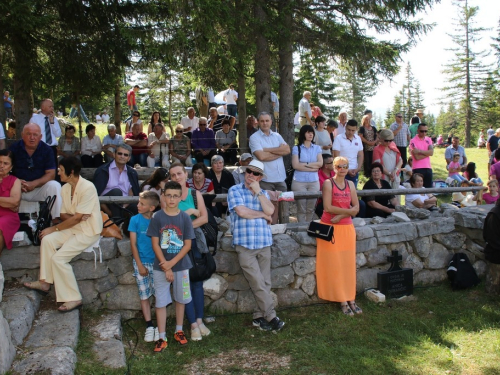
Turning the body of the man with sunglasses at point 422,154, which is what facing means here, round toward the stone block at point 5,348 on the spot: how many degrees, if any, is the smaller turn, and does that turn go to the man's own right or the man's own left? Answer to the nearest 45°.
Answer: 0° — they already face it

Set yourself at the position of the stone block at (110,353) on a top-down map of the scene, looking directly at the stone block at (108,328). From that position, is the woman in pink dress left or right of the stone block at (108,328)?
left

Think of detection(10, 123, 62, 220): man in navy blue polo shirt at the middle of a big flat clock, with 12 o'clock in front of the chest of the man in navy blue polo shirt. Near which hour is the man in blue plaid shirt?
The man in blue plaid shirt is roughly at 10 o'clock from the man in navy blue polo shirt.

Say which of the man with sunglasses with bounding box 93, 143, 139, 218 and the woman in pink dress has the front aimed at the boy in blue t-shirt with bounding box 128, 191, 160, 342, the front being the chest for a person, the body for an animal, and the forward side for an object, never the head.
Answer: the man with sunglasses

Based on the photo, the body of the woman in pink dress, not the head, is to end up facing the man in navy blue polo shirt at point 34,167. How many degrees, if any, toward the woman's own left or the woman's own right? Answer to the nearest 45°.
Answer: approximately 180°

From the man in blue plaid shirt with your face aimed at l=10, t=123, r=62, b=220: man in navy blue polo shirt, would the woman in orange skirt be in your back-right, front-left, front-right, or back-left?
back-right

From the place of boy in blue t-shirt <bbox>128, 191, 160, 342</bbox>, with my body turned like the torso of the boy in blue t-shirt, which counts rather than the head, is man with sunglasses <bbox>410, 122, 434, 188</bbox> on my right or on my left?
on my left

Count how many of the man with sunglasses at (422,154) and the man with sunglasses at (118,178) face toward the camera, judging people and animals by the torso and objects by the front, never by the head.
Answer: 2

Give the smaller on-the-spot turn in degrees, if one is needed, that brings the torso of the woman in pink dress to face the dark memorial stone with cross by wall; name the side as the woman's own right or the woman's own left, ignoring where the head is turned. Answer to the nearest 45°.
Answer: approximately 135° to the woman's own left

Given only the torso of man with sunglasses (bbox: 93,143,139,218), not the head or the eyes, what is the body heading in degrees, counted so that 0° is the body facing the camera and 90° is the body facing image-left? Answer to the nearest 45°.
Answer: approximately 0°

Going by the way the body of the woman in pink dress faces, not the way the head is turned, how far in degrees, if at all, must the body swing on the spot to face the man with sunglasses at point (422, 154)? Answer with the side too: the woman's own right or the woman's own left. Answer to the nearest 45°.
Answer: approximately 135° to the woman's own left

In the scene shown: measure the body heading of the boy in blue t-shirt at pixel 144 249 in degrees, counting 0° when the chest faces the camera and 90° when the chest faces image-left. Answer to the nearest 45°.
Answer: approximately 315°

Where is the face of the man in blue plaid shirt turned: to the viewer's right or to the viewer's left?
to the viewer's left
